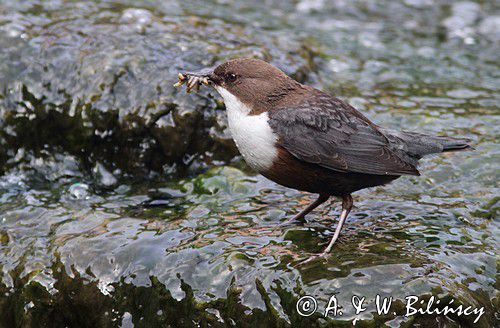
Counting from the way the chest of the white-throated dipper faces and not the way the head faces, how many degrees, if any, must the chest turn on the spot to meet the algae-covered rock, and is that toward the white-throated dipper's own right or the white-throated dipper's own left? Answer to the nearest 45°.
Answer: approximately 45° to the white-throated dipper's own right

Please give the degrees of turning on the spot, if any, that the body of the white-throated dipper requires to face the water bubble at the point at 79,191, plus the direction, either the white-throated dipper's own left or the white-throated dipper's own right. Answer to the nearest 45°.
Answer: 0° — it already faces it

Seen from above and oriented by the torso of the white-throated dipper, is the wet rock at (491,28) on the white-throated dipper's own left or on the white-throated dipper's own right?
on the white-throated dipper's own right

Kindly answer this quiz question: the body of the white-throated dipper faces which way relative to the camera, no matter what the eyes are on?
to the viewer's left

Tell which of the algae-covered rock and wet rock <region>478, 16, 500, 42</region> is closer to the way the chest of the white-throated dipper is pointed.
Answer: the algae-covered rock
